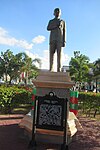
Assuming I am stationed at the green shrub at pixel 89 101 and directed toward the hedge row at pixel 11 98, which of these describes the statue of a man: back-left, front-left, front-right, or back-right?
front-left

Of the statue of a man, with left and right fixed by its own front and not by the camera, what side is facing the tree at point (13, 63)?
back

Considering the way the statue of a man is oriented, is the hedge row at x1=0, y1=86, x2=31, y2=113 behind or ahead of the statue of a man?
behind

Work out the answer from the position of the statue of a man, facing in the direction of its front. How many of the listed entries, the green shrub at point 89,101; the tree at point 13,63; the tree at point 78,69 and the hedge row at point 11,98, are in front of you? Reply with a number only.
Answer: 0

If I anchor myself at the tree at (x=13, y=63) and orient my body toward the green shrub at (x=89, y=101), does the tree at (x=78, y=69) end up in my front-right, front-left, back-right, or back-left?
front-left

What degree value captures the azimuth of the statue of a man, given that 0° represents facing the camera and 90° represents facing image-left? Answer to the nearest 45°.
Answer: approximately 0°

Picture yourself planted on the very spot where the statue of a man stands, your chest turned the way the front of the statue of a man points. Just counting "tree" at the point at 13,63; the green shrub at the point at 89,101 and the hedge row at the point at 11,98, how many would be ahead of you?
0

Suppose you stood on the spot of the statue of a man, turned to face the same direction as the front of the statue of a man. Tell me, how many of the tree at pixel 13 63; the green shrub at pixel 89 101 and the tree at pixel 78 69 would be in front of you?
0

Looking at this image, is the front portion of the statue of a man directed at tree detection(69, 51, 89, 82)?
no

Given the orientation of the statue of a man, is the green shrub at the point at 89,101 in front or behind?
behind
